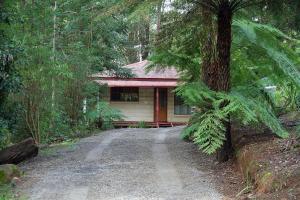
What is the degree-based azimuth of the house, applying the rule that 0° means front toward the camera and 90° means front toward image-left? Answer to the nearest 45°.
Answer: approximately 0°

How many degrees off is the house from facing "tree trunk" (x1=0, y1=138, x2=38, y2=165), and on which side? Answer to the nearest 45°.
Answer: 0° — it already faces it

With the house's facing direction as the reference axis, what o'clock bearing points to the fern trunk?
The fern trunk is roughly at 12 o'clock from the house.

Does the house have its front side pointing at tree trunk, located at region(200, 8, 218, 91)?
yes
